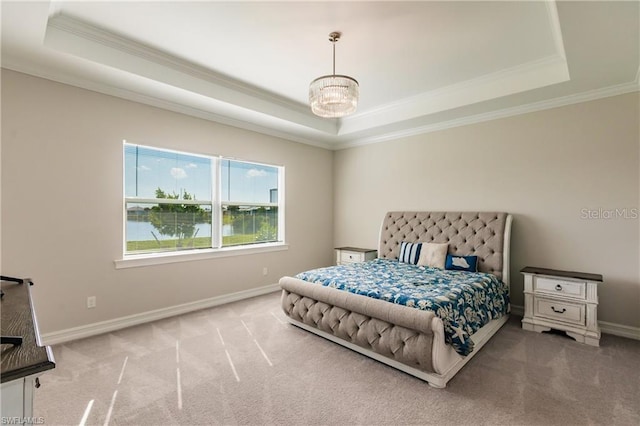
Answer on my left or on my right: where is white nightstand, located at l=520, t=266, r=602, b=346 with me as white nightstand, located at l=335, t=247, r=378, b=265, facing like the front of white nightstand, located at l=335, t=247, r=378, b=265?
on my left

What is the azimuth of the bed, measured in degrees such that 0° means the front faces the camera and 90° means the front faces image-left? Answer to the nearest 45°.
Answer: approximately 45°

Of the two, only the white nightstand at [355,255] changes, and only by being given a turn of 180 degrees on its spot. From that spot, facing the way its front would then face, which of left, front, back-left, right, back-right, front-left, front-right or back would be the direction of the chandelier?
back-right

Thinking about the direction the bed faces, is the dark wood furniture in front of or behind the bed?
in front

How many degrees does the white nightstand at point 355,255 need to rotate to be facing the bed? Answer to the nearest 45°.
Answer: approximately 45° to its left

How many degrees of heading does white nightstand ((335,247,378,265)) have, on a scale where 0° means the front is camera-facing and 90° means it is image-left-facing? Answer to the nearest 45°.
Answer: approximately 45°

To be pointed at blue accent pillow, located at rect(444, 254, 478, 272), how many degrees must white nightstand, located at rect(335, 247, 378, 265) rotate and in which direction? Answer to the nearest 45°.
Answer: approximately 90° to its left

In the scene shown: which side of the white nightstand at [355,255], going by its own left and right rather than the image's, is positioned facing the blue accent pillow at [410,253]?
left

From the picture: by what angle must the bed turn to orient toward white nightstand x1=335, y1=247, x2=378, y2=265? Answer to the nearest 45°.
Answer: approximately 90° to its right
